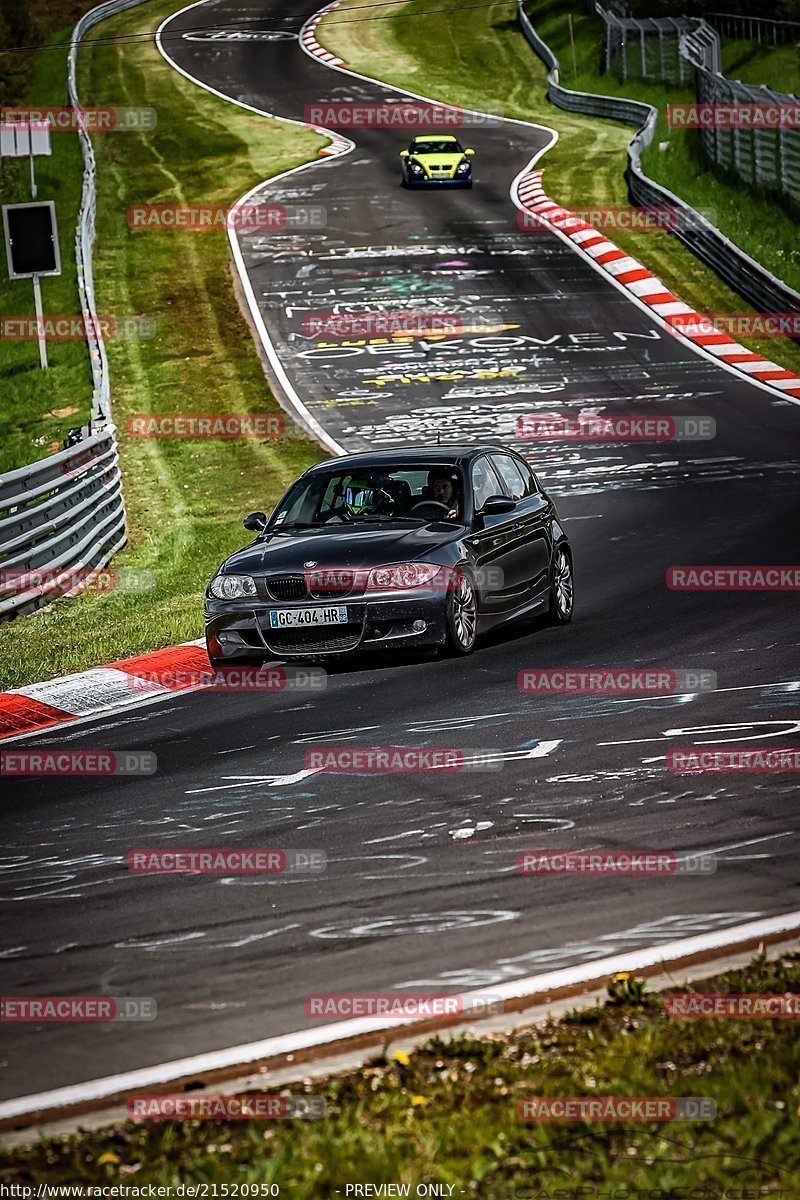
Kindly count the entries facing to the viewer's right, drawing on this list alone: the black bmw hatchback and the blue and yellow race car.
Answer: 0

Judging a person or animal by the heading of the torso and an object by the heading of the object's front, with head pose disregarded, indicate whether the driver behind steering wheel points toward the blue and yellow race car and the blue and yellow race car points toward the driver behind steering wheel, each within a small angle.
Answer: no

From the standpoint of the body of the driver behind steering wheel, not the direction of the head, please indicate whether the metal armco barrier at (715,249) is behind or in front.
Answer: behind

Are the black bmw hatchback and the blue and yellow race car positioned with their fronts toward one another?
no

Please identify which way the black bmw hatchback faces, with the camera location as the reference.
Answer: facing the viewer and to the left of the viewer

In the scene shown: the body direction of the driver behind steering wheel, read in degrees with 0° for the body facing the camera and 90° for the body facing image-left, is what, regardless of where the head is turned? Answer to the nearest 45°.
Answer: approximately 45°

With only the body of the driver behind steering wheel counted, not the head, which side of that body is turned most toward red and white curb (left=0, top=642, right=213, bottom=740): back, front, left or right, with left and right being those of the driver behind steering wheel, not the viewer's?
front

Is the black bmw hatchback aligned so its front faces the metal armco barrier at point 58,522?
no

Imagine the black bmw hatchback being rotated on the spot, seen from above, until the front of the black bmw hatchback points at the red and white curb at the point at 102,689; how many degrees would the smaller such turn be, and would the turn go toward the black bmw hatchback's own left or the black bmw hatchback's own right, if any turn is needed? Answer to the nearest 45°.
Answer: approximately 45° to the black bmw hatchback's own right

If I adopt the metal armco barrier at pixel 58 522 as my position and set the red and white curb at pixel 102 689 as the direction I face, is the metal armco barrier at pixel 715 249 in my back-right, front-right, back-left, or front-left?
back-left

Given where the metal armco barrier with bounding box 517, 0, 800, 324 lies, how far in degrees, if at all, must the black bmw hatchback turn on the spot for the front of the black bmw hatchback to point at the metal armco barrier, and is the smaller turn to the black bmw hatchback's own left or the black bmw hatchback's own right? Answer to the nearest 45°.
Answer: approximately 135° to the black bmw hatchback's own right

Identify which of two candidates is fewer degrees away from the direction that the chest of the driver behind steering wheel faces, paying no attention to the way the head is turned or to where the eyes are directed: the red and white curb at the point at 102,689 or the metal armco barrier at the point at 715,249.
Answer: the red and white curb

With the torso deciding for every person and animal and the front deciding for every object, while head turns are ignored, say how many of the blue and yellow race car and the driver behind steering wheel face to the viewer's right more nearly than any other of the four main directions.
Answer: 0

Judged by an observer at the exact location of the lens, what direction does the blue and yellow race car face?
facing the viewer

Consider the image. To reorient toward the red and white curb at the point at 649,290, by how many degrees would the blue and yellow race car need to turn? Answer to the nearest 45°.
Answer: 0° — it already faces it

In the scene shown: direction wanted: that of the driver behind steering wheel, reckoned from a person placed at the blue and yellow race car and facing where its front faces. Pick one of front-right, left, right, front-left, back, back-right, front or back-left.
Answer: front

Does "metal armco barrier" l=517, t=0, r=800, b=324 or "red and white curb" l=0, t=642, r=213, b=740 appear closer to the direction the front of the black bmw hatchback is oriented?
the red and white curb

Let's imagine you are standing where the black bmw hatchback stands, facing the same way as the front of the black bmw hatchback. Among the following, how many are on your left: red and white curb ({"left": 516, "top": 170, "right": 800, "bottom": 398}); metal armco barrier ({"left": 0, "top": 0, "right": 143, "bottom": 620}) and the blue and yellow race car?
0
